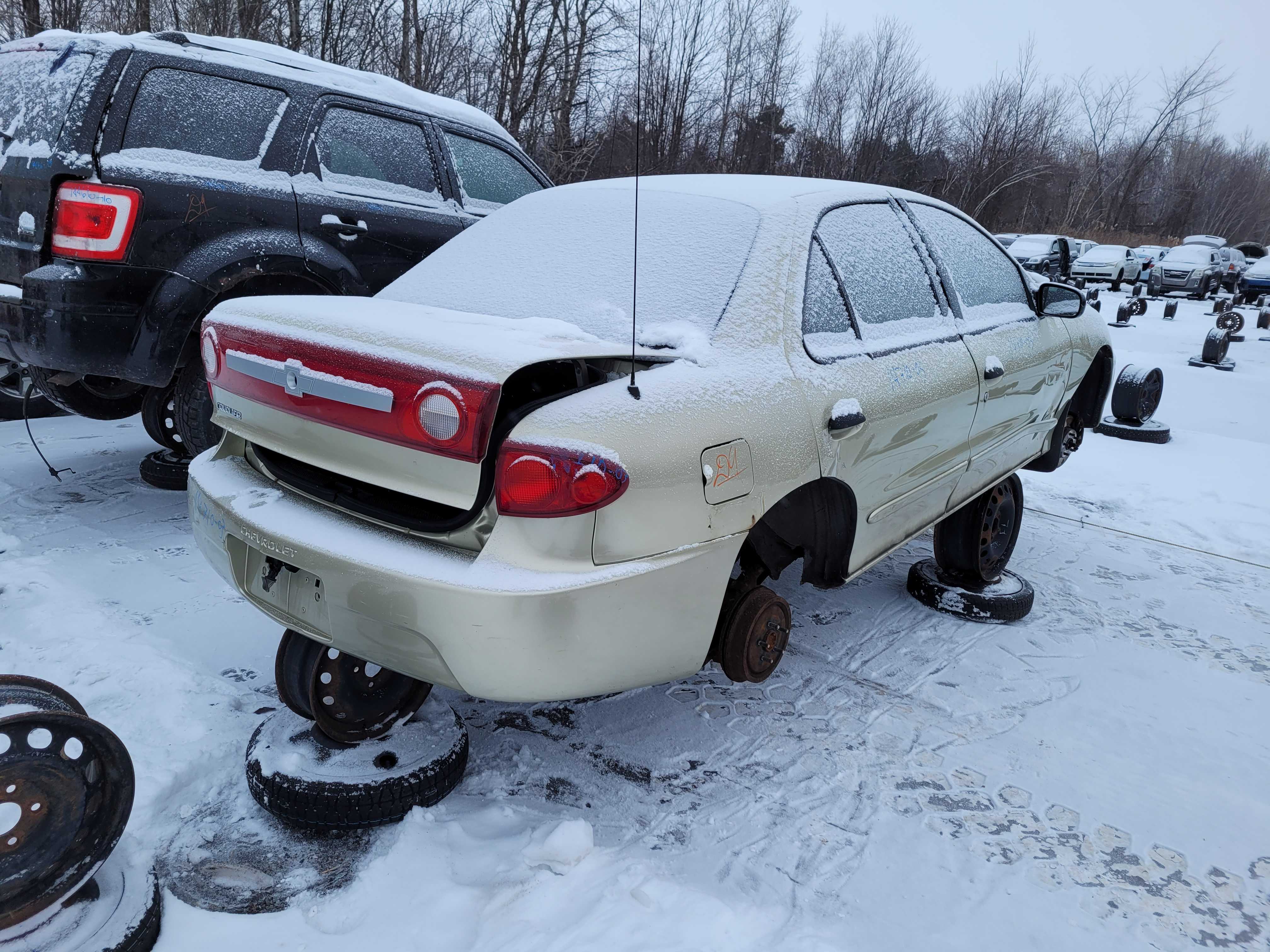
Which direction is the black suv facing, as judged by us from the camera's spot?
facing away from the viewer and to the right of the viewer

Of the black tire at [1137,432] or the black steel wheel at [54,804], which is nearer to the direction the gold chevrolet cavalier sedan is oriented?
the black tire

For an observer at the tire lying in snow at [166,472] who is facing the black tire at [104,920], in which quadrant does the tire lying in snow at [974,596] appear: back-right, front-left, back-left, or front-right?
front-left

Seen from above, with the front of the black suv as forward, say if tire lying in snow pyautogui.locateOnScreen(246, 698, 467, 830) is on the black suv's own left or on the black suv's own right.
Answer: on the black suv's own right

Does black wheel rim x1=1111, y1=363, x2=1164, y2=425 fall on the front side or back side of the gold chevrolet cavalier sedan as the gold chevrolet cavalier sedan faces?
on the front side

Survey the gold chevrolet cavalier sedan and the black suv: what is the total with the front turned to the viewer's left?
0

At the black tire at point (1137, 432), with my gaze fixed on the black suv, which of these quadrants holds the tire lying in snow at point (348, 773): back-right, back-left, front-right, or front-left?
front-left

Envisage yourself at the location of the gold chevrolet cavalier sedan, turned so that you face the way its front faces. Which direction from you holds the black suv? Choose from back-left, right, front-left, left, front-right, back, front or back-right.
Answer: left

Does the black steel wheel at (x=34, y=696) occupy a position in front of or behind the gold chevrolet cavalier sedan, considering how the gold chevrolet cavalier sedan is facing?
behind

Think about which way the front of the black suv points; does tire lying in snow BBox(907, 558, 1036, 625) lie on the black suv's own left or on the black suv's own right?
on the black suv's own right

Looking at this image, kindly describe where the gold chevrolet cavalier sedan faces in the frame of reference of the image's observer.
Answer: facing away from the viewer and to the right of the viewer
